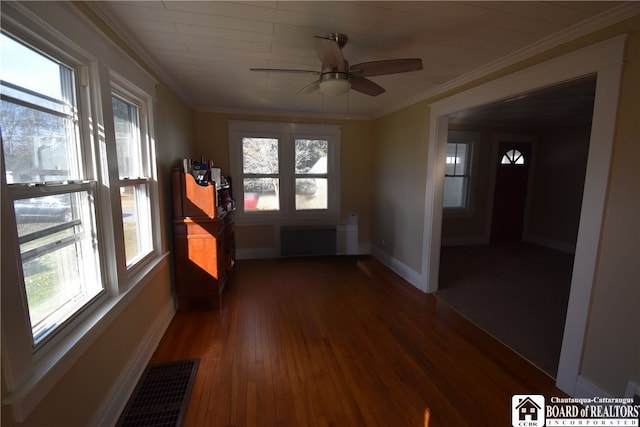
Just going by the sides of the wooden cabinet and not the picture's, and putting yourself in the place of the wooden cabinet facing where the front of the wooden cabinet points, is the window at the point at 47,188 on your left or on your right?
on your right

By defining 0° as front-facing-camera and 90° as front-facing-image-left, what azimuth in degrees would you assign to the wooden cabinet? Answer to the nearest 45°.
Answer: approximately 270°

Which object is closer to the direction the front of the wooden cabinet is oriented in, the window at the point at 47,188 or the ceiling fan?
the ceiling fan

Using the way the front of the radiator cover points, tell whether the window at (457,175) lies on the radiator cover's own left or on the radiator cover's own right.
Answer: on the radiator cover's own left

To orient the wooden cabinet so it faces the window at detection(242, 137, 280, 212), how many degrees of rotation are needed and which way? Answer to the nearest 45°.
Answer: approximately 45° to its left

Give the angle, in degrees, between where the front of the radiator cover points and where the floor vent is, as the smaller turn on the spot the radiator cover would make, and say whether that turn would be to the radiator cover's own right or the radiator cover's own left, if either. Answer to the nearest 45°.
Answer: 0° — it already faces it

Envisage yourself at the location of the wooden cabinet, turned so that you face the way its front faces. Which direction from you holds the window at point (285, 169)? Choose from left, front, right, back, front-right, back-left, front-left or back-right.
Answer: front-left

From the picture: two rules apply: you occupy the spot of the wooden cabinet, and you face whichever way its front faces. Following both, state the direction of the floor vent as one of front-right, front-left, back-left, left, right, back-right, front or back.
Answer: right

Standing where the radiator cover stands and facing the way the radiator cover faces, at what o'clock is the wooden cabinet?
The wooden cabinet is roughly at 1 o'clock from the radiator cover.

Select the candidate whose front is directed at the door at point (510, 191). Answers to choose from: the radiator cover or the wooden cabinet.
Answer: the wooden cabinet

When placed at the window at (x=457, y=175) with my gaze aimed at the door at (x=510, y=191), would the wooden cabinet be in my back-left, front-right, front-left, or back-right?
back-right

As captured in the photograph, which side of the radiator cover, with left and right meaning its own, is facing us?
front

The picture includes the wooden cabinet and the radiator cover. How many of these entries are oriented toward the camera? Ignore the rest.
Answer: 1

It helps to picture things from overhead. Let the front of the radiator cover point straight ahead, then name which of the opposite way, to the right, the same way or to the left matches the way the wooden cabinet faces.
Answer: to the left

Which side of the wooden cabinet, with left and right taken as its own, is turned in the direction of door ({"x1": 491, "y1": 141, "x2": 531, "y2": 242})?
front

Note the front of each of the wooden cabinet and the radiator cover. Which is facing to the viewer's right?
the wooden cabinet
